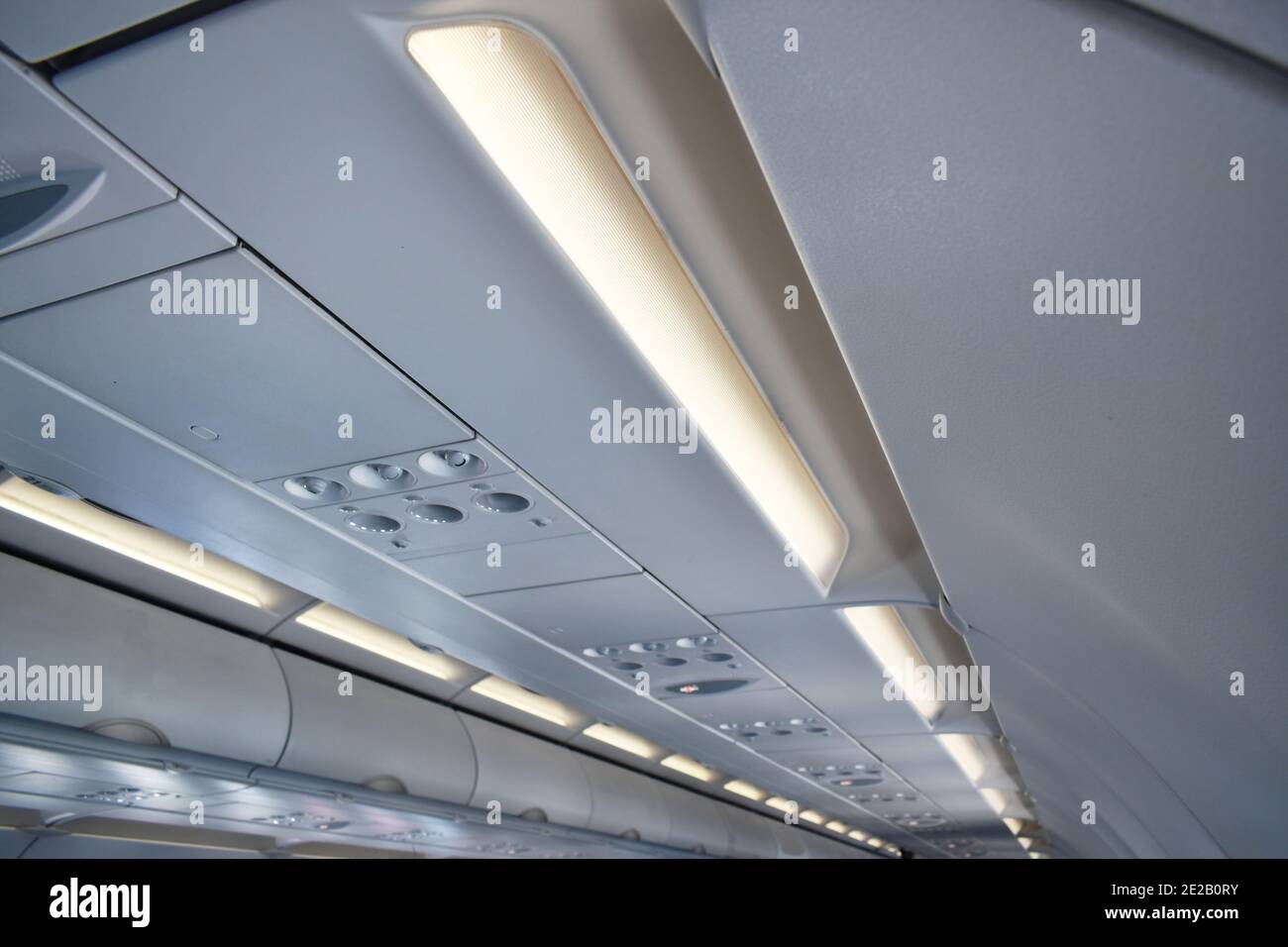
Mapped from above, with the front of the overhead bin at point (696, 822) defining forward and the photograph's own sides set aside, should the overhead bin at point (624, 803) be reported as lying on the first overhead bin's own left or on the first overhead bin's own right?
on the first overhead bin's own right

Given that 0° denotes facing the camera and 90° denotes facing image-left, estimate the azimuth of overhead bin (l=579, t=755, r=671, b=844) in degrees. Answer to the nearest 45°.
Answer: approximately 315°

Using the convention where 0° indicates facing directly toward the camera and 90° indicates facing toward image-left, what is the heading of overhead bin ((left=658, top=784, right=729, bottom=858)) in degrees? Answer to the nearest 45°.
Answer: approximately 315°

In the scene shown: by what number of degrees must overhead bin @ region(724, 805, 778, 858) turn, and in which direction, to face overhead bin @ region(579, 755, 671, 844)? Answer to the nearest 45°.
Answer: approximately 45° to its right

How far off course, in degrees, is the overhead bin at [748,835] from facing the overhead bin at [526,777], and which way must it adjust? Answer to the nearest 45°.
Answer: approximately 45° to its right
